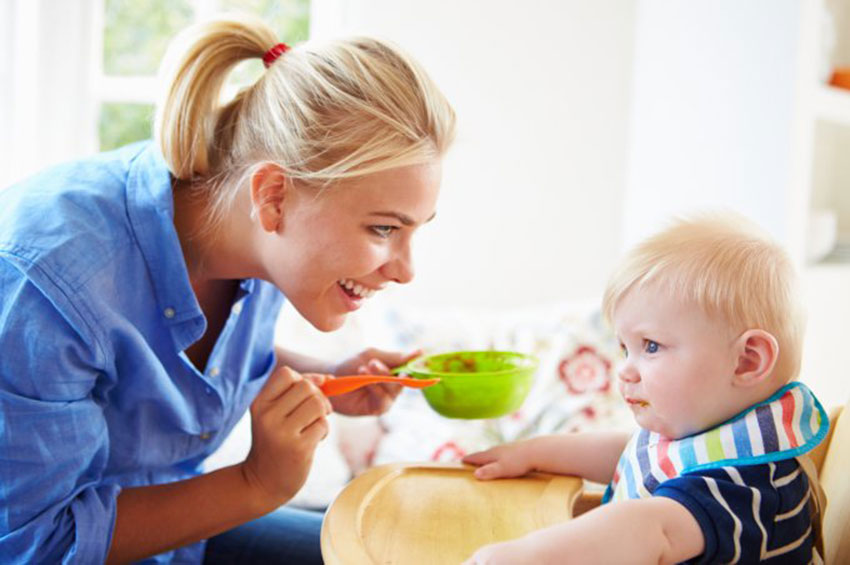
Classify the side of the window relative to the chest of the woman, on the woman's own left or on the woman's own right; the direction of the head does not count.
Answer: on the woman's own left

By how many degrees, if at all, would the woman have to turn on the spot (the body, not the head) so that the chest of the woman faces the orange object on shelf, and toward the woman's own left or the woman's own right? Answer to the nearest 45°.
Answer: approximately 45° to the woman's own left

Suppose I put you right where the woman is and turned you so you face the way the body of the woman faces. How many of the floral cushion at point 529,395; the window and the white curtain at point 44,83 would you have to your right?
0

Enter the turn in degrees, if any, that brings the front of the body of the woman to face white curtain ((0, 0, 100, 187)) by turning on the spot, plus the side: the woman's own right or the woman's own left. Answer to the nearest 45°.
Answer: approximately 90° to the woman's own left

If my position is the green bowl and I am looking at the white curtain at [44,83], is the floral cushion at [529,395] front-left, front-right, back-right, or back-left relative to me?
front-right

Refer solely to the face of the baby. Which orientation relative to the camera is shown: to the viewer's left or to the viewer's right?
to the viewer's left

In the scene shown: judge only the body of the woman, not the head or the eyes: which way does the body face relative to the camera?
to the viewer's right

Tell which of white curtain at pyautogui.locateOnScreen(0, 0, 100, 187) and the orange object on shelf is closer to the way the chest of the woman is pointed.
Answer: the orange object on shelf

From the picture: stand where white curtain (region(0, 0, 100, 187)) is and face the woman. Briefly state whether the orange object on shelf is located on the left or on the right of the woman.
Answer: left

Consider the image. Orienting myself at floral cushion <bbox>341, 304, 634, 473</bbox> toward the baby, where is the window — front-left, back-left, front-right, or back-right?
back-right

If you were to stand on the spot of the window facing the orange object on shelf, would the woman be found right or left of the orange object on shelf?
right

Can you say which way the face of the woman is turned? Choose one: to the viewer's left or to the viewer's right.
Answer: to the viewer's right
